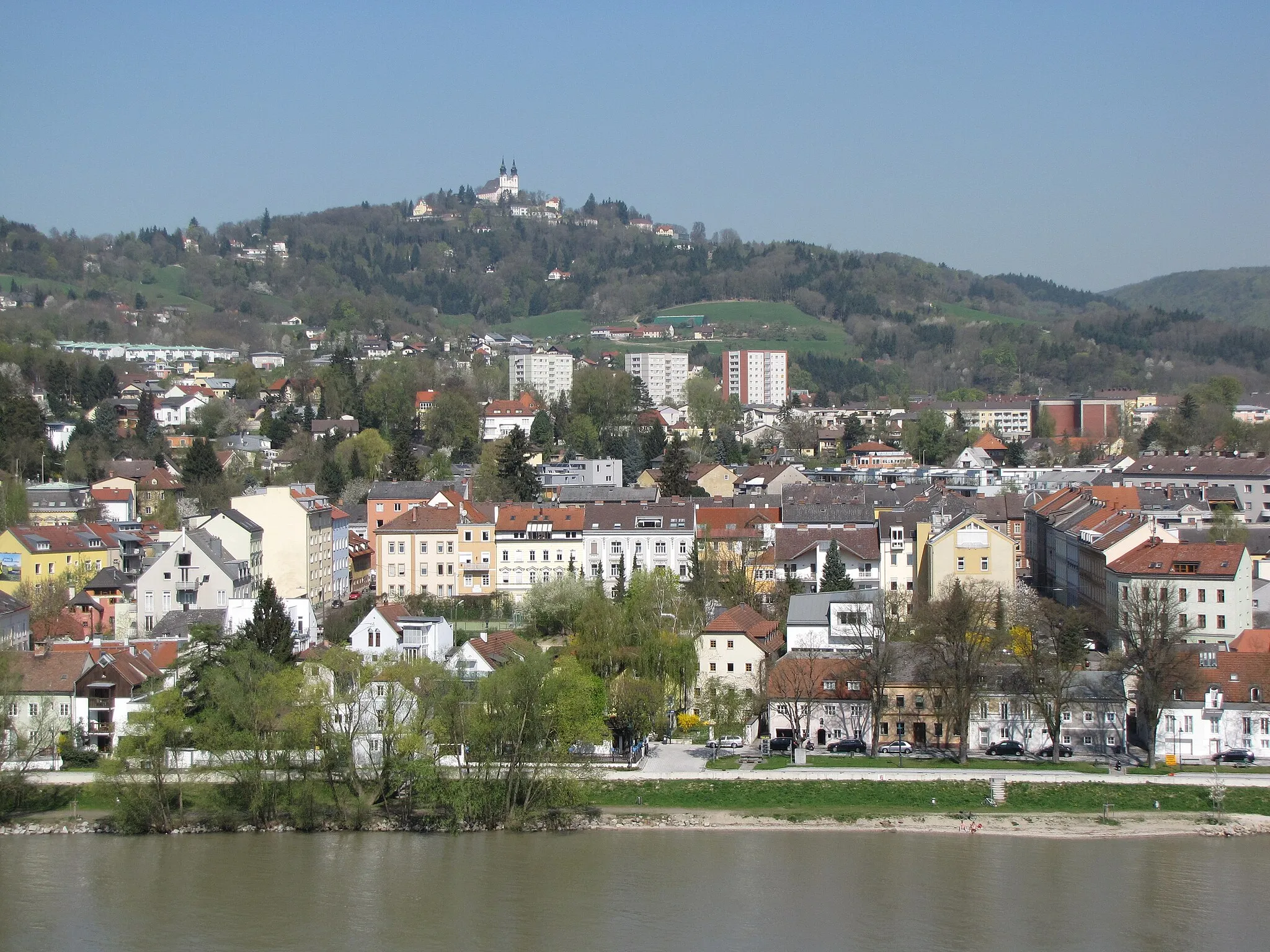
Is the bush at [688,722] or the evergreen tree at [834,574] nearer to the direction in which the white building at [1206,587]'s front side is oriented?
the bush

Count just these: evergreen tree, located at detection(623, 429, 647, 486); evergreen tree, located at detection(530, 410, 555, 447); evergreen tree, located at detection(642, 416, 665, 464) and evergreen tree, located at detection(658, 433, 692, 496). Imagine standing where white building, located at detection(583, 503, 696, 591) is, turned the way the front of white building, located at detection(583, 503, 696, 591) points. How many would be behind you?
4

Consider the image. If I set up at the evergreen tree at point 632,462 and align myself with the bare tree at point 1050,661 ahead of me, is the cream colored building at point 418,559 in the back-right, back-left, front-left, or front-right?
front-right

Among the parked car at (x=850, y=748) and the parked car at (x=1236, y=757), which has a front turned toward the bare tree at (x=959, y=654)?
the parked car at (x=1236, y=757)

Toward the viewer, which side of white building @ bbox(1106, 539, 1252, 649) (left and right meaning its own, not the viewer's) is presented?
front

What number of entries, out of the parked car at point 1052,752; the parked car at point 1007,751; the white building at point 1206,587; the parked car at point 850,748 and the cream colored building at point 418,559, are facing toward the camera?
2

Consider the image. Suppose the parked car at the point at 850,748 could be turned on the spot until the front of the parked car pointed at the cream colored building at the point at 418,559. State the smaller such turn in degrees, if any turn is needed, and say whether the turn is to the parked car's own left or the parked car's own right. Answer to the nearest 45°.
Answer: approximately 45° to the parked car's own right

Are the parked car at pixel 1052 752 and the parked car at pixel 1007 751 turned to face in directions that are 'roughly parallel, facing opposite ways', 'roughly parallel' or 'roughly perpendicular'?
roughly parallel

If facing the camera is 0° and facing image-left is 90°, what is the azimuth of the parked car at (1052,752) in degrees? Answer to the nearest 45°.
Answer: approximately 90°

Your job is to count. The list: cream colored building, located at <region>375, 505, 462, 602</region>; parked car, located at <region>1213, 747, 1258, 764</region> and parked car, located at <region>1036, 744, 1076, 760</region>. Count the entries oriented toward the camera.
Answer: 1

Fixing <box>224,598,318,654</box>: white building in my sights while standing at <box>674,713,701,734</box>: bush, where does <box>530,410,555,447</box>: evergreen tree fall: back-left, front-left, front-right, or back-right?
front-right

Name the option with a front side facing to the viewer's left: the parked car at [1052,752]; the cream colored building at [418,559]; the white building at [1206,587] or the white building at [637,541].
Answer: the parked car

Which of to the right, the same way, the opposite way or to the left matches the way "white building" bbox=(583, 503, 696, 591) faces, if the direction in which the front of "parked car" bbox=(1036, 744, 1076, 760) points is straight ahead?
to the left

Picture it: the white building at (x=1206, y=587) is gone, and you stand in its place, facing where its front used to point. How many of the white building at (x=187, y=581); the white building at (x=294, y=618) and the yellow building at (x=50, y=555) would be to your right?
3

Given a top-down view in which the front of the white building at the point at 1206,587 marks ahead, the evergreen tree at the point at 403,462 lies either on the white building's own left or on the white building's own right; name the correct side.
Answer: on the white building's own right

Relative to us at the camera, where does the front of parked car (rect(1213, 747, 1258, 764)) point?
facing to the left of the viewer

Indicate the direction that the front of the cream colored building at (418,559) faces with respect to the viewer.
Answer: facing the viewer

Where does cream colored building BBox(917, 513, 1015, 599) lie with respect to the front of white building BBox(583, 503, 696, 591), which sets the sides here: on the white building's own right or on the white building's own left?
on the white building's own left

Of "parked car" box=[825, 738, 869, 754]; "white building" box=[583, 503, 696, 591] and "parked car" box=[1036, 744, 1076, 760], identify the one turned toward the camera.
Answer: the white building

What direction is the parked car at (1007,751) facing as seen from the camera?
to the viewer's left

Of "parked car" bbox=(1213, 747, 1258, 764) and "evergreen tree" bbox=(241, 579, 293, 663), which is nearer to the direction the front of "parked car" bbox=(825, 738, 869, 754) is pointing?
the evergreen tree

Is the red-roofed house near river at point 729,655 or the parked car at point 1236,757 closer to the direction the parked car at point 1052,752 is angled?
the red-roofed house near river
